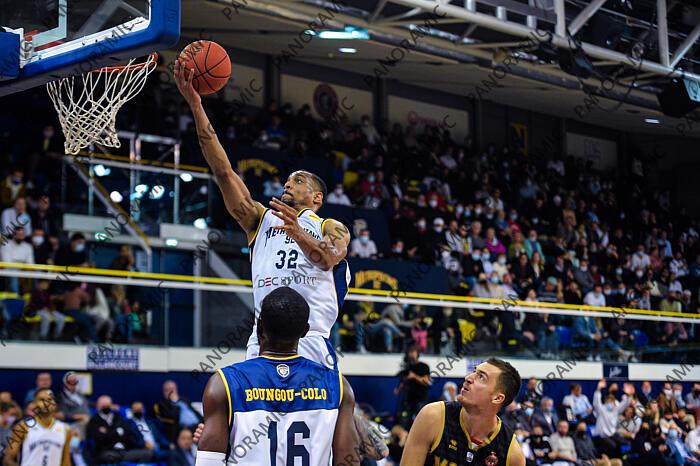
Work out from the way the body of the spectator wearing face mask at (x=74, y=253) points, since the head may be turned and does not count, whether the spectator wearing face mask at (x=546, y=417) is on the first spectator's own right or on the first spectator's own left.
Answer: on the first spectator's own left

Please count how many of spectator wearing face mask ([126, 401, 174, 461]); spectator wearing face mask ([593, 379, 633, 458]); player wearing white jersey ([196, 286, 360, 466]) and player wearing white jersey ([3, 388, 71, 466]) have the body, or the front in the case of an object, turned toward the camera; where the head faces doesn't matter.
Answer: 3

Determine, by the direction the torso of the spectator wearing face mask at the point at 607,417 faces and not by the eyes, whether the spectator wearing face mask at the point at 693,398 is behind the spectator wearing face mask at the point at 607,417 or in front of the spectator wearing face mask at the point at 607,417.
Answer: behind

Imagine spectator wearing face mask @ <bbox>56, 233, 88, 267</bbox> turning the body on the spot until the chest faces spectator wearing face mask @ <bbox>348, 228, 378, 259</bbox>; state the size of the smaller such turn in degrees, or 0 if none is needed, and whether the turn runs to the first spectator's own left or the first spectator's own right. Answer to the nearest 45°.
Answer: approximately 90° to the first spectator's own left

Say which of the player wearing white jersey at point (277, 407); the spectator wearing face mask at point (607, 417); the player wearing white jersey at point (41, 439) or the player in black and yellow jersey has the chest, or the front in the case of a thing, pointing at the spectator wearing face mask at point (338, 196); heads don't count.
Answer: the player wearing white jersey at point (277, 407)

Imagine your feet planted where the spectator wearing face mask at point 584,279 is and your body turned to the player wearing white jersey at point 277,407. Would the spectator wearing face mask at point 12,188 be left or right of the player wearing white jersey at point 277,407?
right

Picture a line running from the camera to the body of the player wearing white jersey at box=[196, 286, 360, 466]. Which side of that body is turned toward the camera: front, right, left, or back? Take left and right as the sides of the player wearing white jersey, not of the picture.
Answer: back

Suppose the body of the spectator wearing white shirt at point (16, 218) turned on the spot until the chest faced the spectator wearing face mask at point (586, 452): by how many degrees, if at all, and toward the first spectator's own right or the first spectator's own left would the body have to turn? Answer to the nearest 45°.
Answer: approximately 45° to the first spectator's own left

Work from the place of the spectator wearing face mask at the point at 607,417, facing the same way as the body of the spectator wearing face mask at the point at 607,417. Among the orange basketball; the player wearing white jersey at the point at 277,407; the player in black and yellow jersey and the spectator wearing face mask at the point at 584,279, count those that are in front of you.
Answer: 3

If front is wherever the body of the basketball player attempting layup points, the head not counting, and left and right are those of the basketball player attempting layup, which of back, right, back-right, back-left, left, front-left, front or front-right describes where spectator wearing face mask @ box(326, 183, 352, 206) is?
back-right
